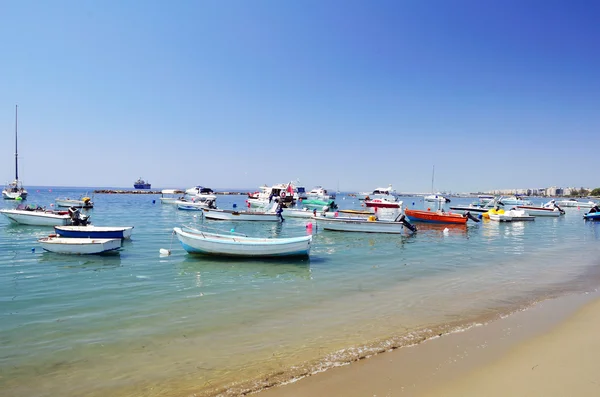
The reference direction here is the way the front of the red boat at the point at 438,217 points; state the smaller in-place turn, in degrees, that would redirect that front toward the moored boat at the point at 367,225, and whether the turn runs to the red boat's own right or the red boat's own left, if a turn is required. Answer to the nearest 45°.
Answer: approximately 45° to the red boat's own left

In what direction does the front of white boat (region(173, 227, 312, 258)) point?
to the viewer's left

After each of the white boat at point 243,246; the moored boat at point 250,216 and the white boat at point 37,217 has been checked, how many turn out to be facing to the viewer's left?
3

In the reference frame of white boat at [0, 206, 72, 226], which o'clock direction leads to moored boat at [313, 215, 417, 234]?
The moored boat is roughly at 7 o'clock from the white boat.

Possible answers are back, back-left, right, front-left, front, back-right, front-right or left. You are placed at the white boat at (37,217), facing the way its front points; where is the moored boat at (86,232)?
left

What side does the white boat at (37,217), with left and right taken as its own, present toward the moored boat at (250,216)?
back

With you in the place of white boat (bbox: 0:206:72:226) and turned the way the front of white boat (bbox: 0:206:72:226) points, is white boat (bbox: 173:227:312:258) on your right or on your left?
on your left

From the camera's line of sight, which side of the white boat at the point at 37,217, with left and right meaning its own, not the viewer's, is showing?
left

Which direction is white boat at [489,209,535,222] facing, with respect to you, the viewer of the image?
facing to the left of the viewer

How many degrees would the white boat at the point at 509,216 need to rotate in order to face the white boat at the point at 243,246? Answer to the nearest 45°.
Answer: approximately 90° to its left

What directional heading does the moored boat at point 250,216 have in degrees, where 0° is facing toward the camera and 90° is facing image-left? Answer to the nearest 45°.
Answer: approximately 90°

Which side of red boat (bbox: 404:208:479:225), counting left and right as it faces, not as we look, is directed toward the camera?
left

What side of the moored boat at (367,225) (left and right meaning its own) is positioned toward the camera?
left

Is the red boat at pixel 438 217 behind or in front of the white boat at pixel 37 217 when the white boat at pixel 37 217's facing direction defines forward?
behind
